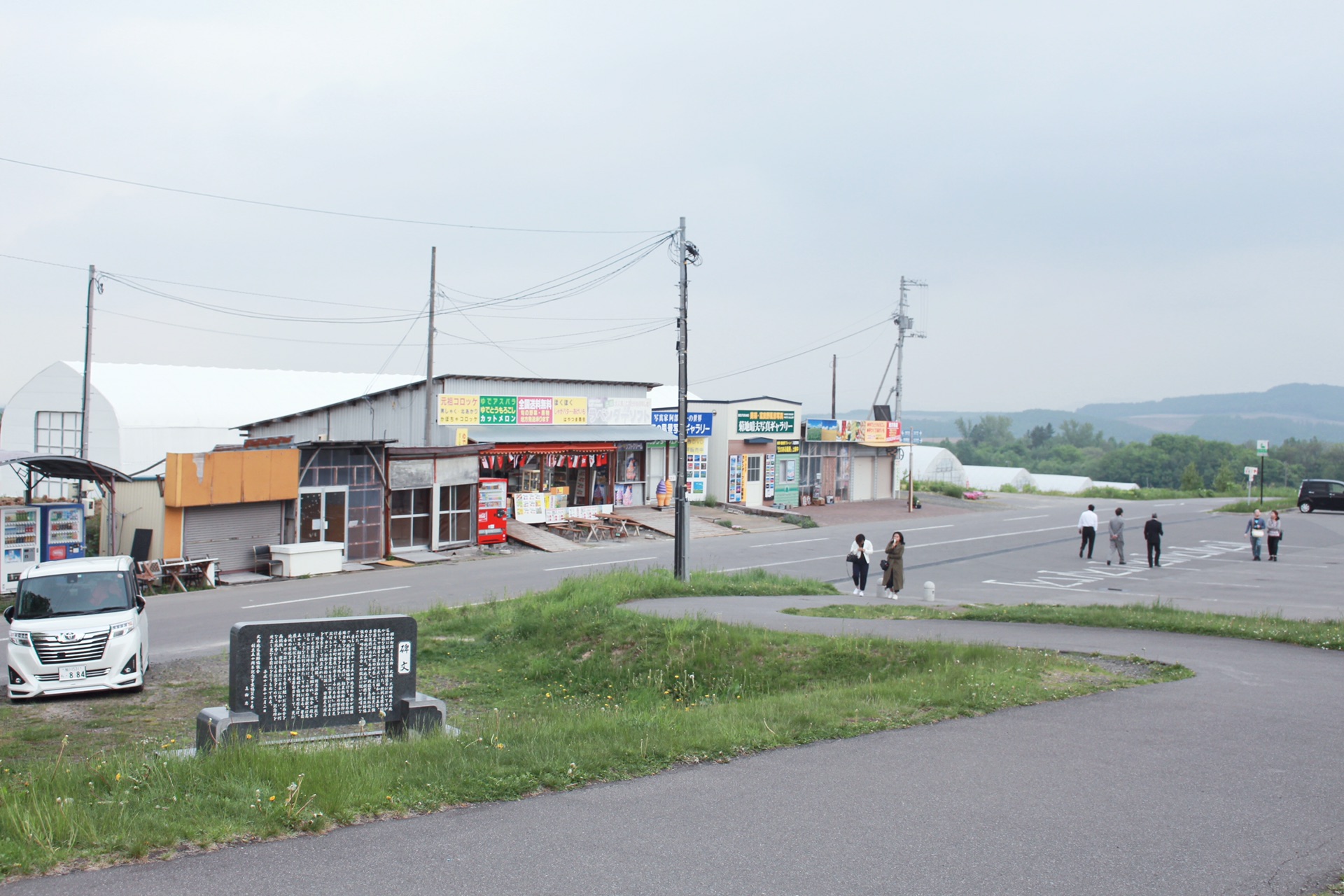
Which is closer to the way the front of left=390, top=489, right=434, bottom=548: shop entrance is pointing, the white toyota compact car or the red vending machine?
the white toyota compact car

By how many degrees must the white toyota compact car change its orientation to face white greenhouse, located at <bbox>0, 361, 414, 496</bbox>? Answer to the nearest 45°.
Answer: approximately 180°

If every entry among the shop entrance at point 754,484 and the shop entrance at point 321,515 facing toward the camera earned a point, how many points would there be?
2

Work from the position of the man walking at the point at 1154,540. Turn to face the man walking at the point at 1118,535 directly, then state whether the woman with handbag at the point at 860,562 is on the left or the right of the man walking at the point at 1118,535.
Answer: left

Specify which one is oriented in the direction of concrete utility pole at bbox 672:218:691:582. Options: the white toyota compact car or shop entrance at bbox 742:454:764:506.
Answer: the shop entrance

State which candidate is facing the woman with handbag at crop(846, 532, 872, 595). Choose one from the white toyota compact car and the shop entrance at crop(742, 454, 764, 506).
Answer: the shop entrance

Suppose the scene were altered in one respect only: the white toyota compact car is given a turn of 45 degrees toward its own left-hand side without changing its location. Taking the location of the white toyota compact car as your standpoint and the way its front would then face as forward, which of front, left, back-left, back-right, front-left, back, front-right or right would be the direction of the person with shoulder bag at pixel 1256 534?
front-left

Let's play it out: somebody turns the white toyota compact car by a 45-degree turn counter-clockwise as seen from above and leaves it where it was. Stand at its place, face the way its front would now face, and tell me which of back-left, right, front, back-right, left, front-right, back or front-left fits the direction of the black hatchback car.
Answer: front-left

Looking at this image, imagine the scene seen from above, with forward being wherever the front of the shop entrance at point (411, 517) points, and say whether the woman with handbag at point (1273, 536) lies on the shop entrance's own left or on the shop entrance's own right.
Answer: on the shop entrance's own left

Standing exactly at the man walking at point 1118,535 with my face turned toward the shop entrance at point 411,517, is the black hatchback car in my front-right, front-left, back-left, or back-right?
back-right

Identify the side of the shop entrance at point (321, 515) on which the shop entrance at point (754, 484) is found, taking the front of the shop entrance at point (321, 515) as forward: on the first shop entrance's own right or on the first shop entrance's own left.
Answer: on the first shop entrance's own left

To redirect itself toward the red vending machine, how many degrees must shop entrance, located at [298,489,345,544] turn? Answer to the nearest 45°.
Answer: approximately 135° to its left
